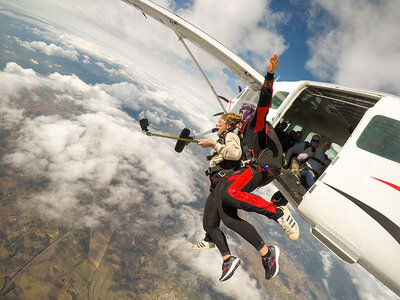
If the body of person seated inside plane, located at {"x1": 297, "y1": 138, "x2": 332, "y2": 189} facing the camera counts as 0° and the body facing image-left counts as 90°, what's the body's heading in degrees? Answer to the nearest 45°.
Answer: approximately 45°

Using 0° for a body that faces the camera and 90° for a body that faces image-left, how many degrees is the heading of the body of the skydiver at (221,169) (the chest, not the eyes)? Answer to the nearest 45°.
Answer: approximately 90°

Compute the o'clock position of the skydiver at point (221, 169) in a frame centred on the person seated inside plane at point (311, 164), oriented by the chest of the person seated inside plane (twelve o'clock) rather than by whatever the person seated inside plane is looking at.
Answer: The skydiver is roughly at 11 o'clock from the person seated inside plane.

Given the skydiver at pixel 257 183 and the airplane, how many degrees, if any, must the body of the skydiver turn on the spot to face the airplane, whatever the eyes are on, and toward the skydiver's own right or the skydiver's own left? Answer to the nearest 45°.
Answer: approximately 180°
